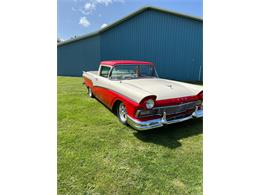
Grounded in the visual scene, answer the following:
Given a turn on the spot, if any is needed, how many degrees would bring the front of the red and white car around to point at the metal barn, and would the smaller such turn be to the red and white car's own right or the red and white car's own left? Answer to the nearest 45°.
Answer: approximately 135° to the red and white car's own left
